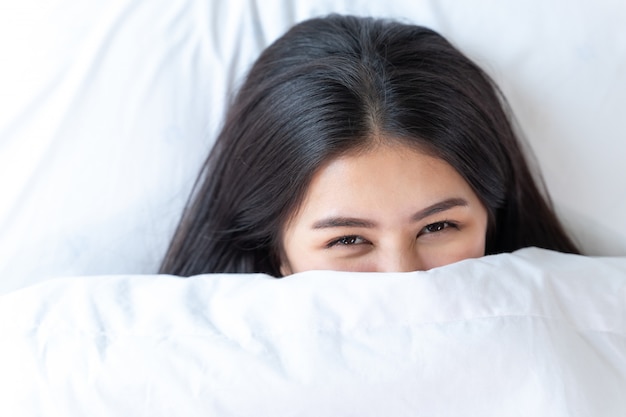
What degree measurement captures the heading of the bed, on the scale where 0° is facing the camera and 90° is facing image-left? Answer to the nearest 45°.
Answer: approximately 0°
